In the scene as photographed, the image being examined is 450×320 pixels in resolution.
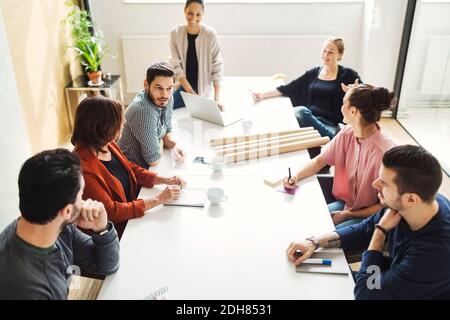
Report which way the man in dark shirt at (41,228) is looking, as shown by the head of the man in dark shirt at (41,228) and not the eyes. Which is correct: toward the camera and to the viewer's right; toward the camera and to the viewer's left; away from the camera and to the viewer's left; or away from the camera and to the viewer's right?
away from the camera and to the viewer's right

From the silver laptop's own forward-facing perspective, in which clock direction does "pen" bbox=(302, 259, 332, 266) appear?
The pen is roughly at 4 o'clock from the silver laptop.

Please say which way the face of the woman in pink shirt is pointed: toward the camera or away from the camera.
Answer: away from the camera

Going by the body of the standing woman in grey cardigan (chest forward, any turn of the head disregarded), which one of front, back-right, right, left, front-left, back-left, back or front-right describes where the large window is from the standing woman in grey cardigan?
left

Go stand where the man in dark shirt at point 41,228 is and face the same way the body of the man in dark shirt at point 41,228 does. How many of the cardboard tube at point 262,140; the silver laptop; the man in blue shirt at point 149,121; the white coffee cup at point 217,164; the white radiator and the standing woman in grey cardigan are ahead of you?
6

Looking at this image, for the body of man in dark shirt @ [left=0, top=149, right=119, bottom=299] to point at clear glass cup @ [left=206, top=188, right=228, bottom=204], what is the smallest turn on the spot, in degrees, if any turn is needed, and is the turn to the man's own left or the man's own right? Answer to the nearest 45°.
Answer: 0° — they already face it

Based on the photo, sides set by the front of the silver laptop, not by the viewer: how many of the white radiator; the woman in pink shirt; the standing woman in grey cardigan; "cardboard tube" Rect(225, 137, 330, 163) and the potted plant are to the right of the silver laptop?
2

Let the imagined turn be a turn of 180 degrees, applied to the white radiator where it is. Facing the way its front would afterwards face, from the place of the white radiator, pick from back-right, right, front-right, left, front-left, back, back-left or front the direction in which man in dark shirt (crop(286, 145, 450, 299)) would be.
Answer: back

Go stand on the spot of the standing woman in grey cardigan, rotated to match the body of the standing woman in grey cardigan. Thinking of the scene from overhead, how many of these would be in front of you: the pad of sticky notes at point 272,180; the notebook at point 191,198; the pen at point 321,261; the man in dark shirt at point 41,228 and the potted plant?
4

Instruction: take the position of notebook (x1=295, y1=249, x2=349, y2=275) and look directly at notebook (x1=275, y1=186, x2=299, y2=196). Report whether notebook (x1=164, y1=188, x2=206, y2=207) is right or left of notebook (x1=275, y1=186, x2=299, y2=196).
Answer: left

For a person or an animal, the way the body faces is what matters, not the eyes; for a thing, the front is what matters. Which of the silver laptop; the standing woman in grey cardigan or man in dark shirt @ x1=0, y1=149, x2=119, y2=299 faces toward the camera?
the standing woman in grey cardigan

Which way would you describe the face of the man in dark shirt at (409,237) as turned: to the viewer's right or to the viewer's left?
to the viewer's left

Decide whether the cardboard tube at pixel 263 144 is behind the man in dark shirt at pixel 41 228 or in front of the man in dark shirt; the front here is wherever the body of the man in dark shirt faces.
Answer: in front

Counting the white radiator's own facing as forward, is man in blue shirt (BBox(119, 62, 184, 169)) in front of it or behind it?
in front

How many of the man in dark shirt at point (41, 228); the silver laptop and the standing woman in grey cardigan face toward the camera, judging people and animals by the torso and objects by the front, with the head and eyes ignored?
1

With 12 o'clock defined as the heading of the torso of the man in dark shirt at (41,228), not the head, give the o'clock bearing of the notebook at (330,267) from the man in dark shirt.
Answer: The notebook is roughly at 2 o'clock from the man in dark shirt.

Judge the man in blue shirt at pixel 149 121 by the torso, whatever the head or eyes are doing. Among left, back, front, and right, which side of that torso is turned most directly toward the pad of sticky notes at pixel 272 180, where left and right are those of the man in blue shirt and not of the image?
front

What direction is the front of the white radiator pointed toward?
toward the camera

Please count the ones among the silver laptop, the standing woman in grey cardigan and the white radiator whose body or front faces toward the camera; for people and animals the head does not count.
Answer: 2
